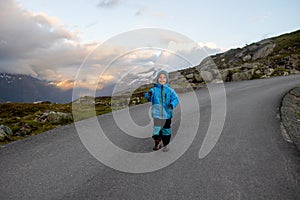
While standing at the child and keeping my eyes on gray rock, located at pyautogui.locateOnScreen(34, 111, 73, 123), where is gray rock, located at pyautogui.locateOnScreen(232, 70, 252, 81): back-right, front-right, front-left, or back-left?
front-right

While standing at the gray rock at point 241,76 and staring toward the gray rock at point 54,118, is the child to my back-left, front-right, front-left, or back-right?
front-left

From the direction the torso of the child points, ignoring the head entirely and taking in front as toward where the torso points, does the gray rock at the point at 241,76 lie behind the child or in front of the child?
behind

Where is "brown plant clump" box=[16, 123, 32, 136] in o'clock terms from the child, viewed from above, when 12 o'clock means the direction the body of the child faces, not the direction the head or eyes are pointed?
The brown plant clump is roughly at 4 o'clock from the child.

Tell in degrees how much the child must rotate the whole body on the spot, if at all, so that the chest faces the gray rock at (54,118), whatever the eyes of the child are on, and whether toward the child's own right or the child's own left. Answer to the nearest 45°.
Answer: approximately 135° to the child's own right

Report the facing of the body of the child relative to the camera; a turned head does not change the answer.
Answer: toward the camera

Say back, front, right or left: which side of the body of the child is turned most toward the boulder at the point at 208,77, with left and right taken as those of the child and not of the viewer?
back

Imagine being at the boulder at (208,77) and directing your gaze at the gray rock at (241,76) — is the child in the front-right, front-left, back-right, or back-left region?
back-right

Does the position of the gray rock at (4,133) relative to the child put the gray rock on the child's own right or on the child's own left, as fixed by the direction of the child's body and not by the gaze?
on the child's own right
